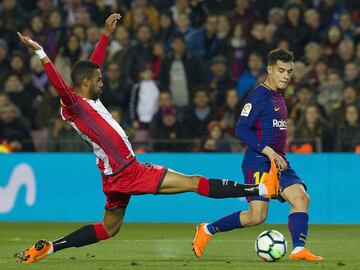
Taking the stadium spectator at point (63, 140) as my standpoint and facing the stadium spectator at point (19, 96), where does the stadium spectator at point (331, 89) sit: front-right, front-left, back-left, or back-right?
back-right

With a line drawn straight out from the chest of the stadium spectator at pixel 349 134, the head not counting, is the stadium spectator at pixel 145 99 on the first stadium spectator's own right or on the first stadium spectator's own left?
on the first stadium spectator's own right

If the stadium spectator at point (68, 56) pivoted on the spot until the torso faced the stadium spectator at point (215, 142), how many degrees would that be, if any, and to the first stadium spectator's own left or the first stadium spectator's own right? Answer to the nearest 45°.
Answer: approximately 45° to the first stadium spectator's own left

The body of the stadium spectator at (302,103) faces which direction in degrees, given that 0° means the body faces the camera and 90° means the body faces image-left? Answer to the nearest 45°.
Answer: approximately 0°

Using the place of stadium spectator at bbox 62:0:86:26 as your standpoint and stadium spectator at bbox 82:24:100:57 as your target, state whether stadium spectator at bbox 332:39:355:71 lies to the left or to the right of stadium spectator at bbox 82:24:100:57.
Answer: left

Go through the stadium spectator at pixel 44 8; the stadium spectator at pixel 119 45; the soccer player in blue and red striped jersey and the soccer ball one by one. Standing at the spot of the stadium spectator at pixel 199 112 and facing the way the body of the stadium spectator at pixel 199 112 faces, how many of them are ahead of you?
2

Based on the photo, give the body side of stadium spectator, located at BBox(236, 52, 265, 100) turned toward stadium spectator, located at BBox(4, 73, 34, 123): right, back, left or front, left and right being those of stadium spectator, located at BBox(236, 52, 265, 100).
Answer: right

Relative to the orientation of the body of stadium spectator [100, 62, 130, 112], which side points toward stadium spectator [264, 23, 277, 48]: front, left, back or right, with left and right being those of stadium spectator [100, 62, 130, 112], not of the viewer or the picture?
left
